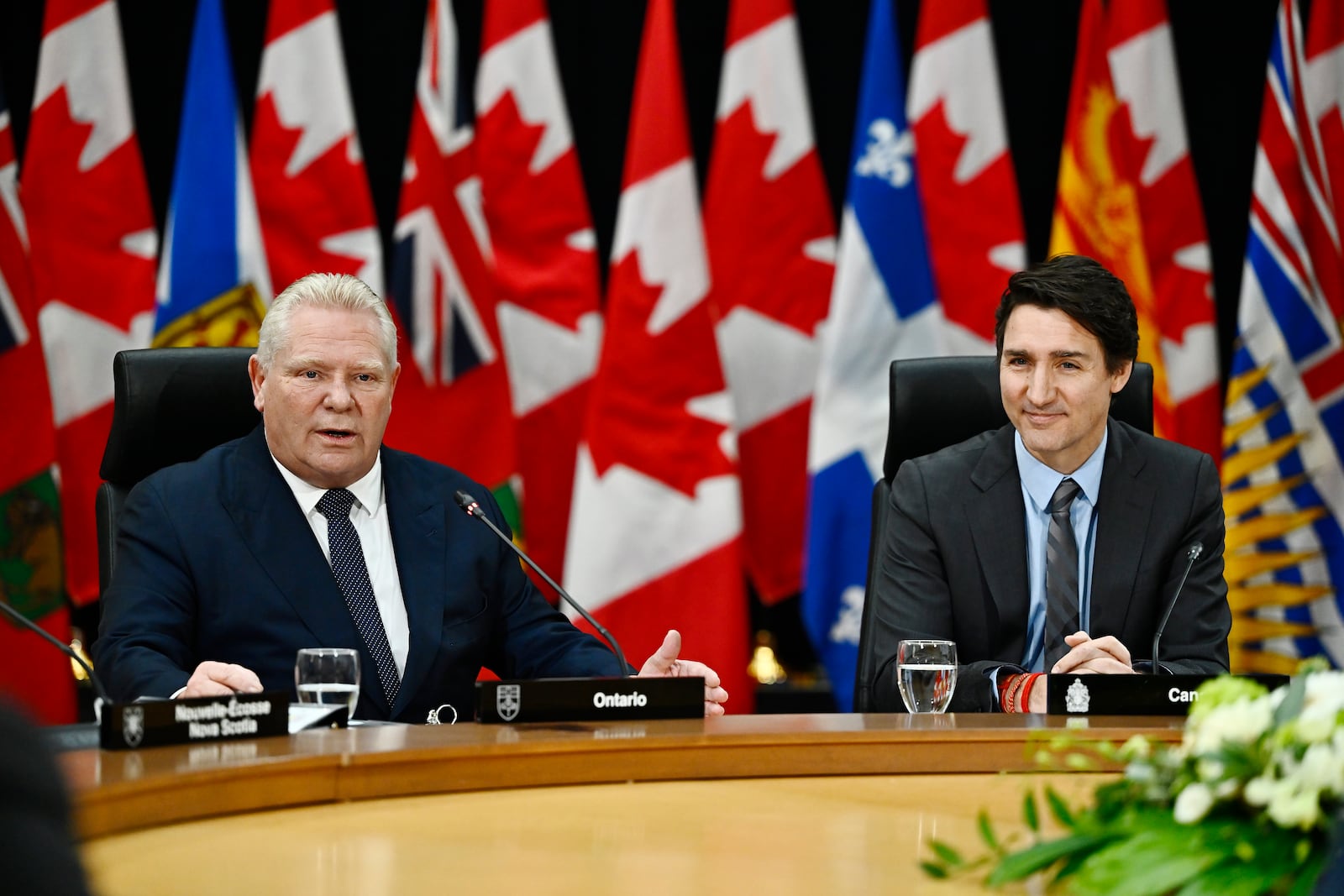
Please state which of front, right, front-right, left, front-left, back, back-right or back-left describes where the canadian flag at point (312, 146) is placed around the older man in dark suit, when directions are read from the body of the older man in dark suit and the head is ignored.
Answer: back

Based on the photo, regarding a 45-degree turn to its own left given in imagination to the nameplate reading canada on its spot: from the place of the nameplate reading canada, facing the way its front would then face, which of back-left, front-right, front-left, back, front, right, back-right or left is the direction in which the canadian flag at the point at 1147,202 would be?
back-left

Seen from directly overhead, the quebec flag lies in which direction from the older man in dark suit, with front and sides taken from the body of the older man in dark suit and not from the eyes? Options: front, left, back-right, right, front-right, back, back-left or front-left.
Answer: back-left

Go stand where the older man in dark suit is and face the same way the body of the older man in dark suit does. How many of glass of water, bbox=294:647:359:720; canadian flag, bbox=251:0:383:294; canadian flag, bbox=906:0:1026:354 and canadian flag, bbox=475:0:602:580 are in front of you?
1

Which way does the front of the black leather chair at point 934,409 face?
toward the camera

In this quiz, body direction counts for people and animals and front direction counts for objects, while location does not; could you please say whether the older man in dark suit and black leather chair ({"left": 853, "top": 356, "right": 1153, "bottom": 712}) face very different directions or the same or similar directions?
same or similar directions

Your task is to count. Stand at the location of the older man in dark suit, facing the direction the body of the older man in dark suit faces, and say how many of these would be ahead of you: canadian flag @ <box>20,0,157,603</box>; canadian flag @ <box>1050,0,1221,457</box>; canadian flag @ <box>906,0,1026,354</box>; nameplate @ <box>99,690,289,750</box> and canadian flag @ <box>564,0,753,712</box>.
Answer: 1

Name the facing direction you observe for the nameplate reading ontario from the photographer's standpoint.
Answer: facing the viewer

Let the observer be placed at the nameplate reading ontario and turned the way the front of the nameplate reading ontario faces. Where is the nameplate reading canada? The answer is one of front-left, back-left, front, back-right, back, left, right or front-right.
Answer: left

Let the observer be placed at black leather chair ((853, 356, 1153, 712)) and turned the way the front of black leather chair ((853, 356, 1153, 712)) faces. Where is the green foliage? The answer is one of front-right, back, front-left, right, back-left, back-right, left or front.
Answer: front

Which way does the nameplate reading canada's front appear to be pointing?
toward the camera

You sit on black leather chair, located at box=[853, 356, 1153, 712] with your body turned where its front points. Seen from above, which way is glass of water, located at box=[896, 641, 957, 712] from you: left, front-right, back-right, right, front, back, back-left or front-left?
front

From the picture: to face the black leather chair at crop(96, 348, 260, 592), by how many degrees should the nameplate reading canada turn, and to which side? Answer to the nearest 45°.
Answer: approximately 90° to its right

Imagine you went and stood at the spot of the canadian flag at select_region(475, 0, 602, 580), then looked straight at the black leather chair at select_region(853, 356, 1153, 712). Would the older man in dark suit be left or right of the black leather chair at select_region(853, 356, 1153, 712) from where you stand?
right

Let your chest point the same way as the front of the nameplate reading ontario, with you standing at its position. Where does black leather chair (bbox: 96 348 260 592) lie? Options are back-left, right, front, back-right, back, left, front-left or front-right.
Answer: back-right

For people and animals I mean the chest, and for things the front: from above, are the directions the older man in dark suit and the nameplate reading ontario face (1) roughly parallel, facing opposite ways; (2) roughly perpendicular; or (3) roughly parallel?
roughly parallel

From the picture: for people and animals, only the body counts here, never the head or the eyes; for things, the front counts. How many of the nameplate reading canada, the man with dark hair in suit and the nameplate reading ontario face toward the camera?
3
